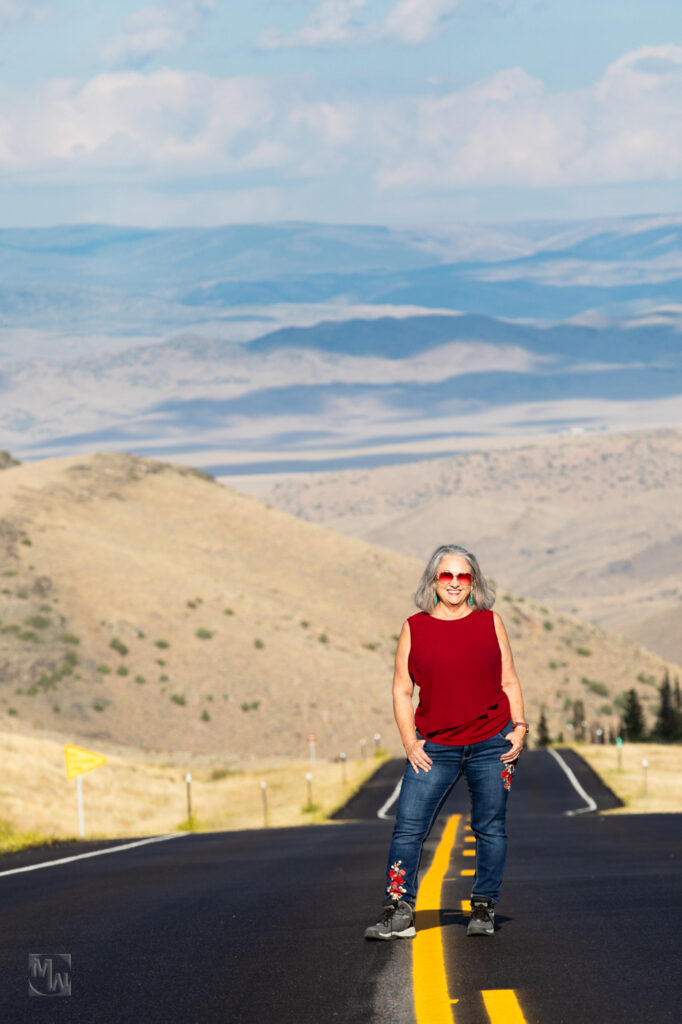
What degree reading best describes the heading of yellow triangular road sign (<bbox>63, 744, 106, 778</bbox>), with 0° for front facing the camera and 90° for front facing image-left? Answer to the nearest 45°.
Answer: approximately 0°

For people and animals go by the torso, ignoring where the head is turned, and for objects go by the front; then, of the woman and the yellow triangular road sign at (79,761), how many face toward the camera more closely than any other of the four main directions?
2

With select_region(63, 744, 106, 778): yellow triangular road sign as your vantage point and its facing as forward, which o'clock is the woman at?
The woman is roughly at 12 o'clock from the yellow triangular road sign.

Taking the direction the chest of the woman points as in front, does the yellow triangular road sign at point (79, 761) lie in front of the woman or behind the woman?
behind
